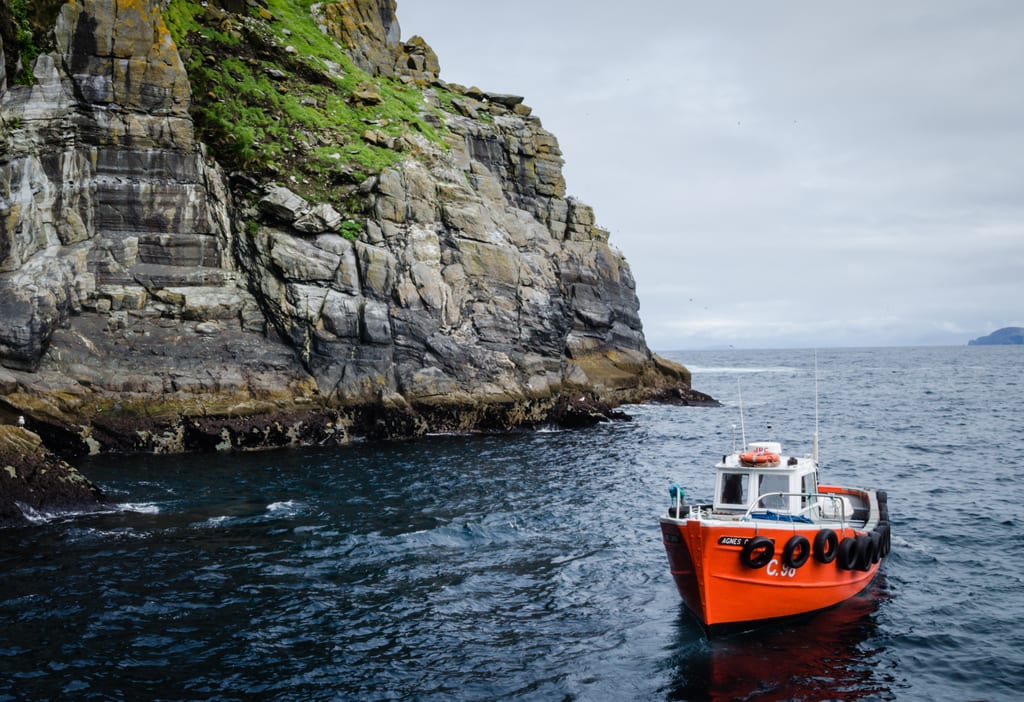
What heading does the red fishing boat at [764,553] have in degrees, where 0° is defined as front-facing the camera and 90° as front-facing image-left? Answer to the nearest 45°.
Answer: approximately 45°

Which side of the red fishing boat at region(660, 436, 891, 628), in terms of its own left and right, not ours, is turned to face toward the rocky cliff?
right
